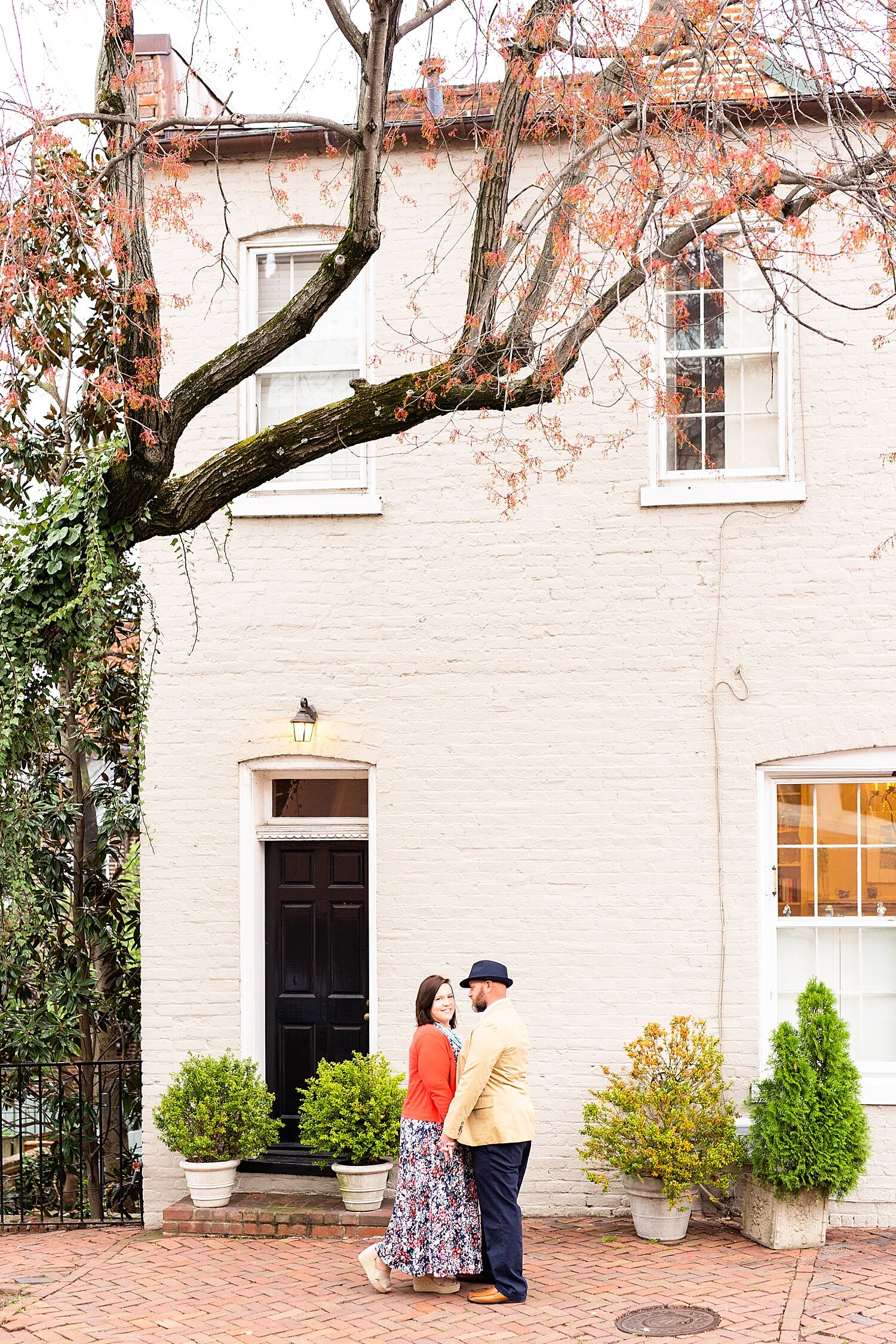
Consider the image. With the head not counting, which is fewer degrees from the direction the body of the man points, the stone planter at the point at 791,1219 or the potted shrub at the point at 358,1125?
the potted shrub

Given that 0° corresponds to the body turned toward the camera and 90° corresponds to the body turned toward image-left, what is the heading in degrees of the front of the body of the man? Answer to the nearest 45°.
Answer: approximately 90°

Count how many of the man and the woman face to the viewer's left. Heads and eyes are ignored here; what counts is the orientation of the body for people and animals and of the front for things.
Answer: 1

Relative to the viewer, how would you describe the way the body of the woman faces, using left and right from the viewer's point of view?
facing to the right of the viewer

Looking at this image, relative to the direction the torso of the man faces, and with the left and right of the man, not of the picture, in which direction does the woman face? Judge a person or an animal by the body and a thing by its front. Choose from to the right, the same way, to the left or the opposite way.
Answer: the opposite way

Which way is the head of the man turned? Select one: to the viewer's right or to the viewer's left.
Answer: to the viewer's left

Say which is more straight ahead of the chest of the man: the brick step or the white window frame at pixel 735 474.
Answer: the brick step
